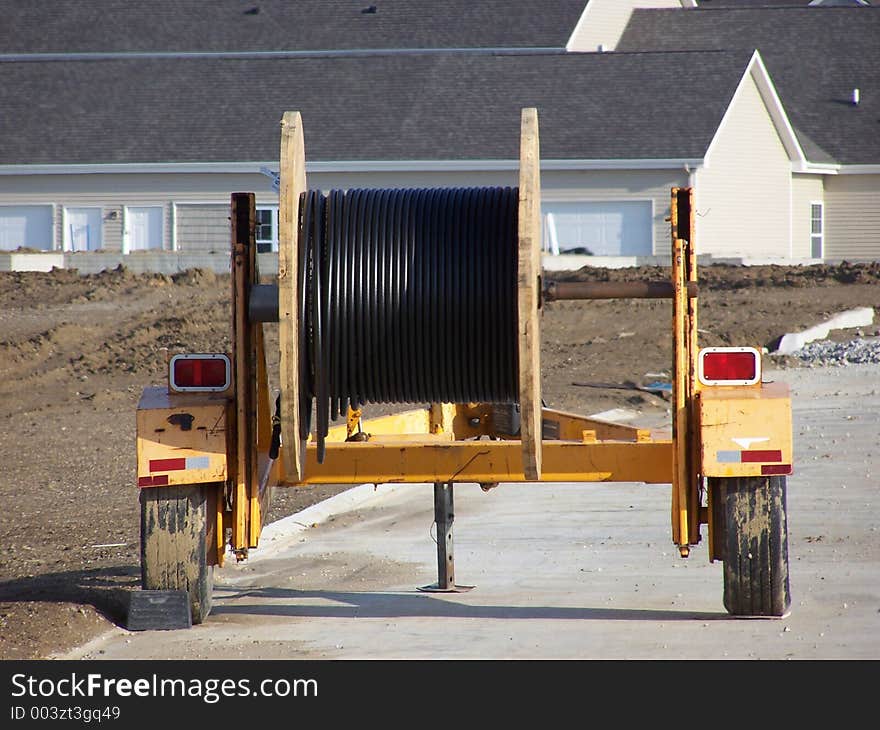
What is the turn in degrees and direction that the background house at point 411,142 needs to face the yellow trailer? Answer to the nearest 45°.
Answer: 0° — it already faces it

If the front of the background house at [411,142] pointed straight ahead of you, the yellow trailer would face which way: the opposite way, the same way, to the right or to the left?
the opposite way

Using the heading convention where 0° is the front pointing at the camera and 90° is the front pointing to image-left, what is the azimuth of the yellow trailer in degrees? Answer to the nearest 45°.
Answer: approximately 180°

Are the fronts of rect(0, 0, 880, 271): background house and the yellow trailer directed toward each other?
yes

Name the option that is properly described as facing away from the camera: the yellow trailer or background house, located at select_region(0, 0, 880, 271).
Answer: the yellow trailer

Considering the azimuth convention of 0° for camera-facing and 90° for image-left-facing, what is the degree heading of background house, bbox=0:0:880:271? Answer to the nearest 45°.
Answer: approximately 0°

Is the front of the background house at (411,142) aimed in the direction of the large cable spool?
yes

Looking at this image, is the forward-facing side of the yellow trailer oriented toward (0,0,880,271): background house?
yes

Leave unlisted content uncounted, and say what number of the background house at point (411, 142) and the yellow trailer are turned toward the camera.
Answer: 1
